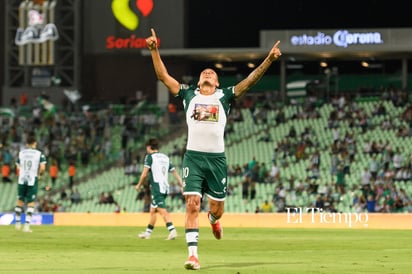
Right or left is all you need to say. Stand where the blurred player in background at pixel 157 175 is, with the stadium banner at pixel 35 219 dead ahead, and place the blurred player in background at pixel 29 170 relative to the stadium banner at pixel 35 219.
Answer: left

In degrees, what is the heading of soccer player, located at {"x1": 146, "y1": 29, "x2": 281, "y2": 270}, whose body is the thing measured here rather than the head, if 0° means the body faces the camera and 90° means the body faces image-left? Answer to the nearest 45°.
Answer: approximately 0°

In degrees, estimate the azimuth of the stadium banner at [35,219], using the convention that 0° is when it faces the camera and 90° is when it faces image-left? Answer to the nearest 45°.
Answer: approximately 0°

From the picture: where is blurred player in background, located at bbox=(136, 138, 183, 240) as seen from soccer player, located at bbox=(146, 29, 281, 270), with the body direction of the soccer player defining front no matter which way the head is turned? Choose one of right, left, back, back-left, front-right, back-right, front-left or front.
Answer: back

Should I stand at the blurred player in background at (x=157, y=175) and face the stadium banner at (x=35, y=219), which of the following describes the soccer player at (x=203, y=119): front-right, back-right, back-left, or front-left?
back-left

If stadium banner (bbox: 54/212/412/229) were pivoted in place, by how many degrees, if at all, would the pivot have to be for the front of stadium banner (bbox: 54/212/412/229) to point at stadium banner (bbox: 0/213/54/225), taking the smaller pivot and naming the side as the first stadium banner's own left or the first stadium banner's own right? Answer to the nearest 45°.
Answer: approximately 90° to the first stadium banner's own right

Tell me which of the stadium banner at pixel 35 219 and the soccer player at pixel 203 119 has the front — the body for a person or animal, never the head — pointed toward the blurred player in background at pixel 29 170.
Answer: the stadium banner
